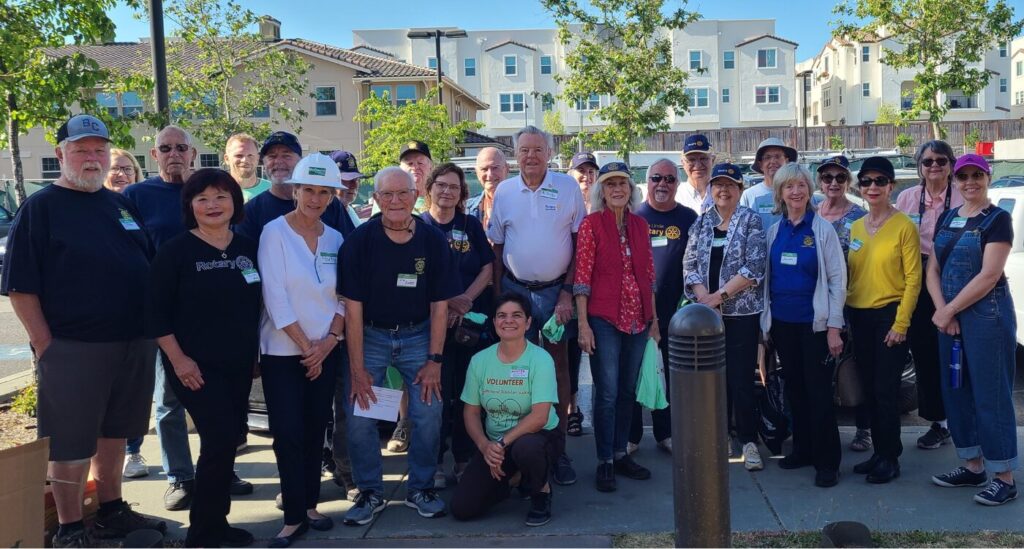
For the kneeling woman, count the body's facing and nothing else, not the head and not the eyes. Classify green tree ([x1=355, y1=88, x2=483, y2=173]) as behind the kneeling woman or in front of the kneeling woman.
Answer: behind

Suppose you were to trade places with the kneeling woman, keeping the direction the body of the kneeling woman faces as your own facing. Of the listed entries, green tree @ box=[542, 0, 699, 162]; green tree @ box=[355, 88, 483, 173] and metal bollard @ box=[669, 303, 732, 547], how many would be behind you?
2

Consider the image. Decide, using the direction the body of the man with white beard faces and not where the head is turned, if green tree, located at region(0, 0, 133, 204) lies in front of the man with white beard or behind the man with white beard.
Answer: behind

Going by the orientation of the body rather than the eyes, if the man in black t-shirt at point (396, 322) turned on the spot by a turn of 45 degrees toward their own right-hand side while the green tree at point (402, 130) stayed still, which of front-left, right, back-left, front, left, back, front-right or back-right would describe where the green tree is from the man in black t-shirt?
back-right

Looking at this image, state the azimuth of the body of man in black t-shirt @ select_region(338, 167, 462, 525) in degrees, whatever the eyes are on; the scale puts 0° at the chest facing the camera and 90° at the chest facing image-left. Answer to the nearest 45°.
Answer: approximately 0°

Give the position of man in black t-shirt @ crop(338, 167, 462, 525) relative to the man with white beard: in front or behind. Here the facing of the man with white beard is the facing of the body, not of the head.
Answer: in front

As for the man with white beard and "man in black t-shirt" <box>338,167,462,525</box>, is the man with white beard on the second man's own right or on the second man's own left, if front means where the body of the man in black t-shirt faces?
on the second man's own right

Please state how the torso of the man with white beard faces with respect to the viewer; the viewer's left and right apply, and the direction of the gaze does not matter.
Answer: facing the viewer and to the right of the viewer

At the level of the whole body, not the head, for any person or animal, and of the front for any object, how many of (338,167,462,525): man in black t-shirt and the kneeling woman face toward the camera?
2
